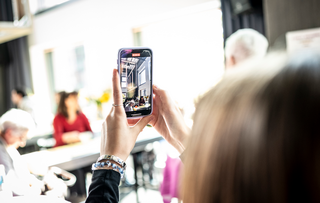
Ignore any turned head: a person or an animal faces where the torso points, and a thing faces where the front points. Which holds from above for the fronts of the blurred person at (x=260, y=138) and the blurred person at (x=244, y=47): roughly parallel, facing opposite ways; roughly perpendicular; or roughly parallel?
roughly parallel

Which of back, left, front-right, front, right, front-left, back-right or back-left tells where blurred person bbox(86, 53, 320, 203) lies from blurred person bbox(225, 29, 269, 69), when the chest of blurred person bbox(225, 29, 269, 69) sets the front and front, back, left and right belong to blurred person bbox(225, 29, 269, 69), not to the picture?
back-left

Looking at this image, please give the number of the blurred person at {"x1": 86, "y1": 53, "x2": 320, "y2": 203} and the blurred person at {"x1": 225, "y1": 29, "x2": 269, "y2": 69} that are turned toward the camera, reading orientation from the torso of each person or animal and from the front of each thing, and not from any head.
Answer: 0

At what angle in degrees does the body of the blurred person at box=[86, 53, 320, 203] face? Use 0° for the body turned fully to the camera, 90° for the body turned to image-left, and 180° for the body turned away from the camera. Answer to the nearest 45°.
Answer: approximately 135°

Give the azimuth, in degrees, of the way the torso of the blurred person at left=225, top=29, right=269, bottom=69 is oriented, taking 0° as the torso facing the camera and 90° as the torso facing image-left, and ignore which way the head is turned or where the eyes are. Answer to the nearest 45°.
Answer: approximately 135°

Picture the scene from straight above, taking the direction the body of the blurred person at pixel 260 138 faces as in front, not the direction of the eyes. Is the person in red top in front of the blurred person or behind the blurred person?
in front

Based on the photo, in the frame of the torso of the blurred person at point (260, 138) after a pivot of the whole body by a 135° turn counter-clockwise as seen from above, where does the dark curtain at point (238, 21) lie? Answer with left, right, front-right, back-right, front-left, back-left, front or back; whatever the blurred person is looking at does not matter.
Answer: back

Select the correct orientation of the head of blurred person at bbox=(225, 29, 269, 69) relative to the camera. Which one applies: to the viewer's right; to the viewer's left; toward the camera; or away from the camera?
away from the camera
